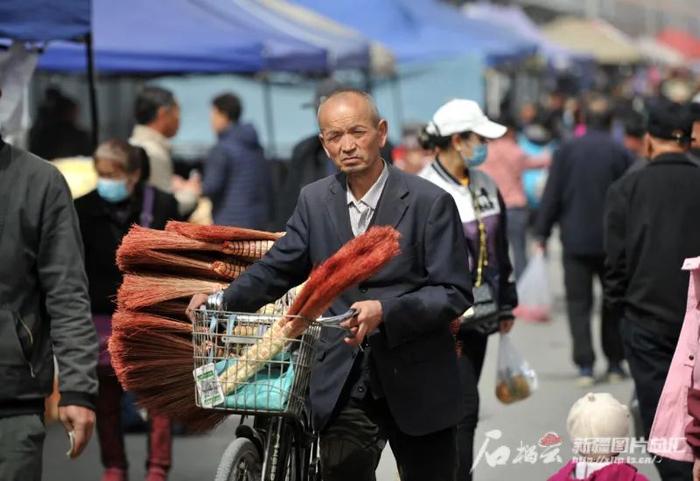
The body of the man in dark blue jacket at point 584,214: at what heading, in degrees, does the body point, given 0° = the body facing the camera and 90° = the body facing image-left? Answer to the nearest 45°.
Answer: approximately 180°

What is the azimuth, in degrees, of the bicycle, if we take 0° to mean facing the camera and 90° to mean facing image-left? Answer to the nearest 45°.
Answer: approximately 45°

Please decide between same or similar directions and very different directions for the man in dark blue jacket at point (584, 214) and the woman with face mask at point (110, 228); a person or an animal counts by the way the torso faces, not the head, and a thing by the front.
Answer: very different directions

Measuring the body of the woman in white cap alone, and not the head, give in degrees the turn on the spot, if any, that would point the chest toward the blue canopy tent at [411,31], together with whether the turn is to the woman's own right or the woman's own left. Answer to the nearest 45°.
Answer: approximately 135° to the woman's own left

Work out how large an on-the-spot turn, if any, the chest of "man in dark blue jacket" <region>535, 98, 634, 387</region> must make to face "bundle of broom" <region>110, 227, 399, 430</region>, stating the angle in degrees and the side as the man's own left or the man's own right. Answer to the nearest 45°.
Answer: approximately 180°

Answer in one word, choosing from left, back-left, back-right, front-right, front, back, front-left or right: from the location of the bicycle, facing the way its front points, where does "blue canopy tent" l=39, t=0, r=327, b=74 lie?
back-right

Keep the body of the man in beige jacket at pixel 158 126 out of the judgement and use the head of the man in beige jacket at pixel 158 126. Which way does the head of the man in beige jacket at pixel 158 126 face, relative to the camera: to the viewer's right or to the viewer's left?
to the viewer's right

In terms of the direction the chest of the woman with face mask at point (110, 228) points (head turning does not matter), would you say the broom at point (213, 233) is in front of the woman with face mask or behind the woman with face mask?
in front

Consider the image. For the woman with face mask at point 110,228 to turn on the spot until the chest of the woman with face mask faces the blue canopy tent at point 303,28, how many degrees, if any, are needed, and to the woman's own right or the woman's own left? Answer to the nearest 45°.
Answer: approximately 180°

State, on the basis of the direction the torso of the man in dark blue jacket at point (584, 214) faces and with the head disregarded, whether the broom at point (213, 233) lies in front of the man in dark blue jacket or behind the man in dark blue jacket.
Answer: behind

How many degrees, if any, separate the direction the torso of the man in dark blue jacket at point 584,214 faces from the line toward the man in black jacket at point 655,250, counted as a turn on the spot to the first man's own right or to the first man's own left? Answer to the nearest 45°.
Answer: approximately 180°
